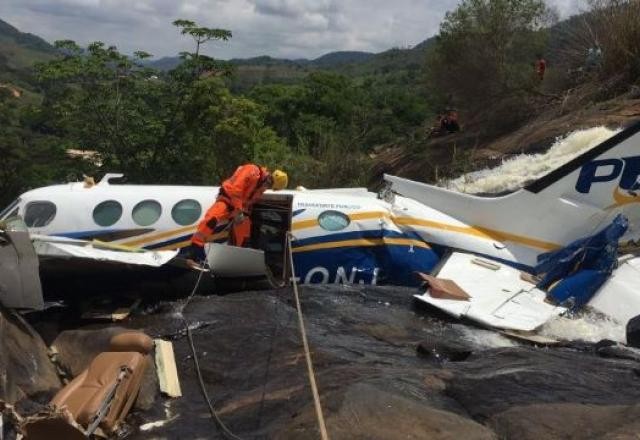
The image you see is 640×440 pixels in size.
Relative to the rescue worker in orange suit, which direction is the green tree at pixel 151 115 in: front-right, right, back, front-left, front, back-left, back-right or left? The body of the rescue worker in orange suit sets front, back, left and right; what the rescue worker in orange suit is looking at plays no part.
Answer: left

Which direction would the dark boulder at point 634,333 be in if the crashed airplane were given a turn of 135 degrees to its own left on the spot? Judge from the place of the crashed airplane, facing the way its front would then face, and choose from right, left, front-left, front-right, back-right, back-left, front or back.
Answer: front

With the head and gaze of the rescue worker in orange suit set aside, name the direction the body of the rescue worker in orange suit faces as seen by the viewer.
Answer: to the viewer's right

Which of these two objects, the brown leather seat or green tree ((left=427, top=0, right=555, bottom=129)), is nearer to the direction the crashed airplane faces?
the brown leather seat

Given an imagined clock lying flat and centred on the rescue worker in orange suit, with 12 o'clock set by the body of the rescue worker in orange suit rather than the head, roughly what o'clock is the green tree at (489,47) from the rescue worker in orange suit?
The green tree is roughly at 10 o'clock from the rescue worker in orange suit.

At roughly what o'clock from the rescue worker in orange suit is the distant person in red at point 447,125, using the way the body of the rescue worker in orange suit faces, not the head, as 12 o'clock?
The distant person in red is roughly at 10 o'clock from the rescue worker in orange suit.

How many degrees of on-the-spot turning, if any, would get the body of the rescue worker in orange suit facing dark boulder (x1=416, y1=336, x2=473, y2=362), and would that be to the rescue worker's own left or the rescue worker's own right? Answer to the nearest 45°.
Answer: approximately 45° to the rescue worker's own right

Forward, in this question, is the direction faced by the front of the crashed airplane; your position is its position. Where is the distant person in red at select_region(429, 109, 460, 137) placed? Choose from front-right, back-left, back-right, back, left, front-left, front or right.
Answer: right

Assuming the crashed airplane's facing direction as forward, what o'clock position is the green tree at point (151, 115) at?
The green tree is roughly at 2 o'clock from the crashed airplane.

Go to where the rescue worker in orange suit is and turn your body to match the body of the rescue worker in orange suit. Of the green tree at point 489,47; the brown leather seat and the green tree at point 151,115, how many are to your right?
1

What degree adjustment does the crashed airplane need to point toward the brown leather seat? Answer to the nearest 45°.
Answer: approximately 45° to its left

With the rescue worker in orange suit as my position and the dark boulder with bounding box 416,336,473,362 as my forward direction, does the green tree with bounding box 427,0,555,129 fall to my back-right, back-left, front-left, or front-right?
back-left

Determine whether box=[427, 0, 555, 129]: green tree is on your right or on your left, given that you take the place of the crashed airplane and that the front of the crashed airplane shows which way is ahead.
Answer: on your right

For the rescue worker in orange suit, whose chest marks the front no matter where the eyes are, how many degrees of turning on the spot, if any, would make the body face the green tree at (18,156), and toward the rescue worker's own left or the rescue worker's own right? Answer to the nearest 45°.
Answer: approximately 135° to the rescue worker's own left

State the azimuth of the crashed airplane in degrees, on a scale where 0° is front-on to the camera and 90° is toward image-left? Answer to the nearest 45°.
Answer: approximately 90°

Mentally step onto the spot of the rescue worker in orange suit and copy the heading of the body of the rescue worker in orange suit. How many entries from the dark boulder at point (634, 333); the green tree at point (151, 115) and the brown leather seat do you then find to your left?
1
